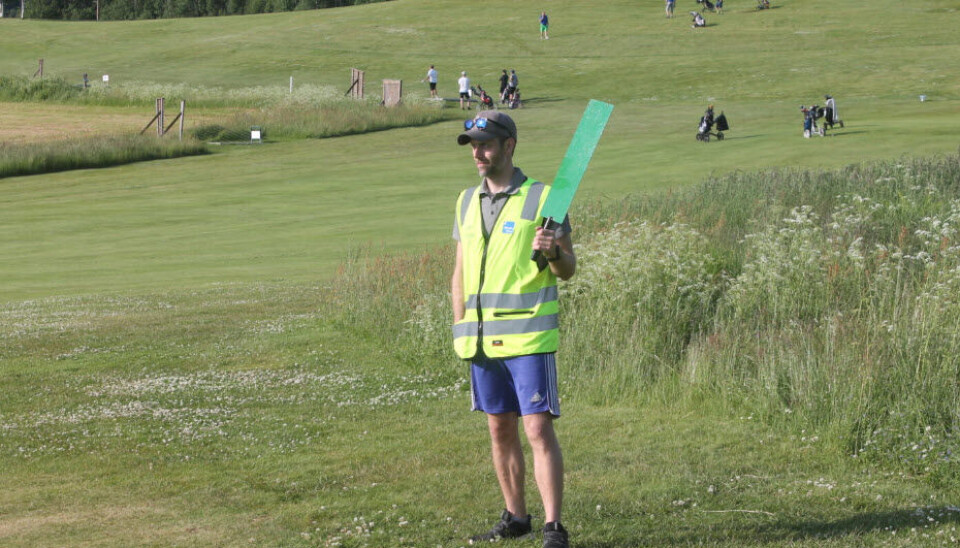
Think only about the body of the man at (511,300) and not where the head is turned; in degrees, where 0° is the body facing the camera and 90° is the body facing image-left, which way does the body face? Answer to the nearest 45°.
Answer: approximately 45°

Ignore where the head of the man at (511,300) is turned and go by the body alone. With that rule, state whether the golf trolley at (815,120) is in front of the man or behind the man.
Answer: behind

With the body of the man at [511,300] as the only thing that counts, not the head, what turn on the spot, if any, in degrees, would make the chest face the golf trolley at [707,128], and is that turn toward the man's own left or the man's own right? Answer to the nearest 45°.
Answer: approximately 135° to the man's own right
